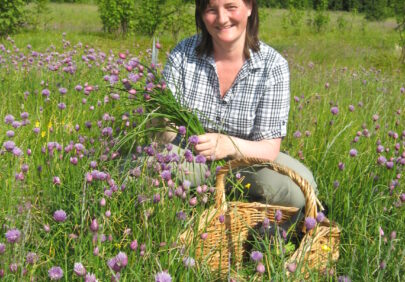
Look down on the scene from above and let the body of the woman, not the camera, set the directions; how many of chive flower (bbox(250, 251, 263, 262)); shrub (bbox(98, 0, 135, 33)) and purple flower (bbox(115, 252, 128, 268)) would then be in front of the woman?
2

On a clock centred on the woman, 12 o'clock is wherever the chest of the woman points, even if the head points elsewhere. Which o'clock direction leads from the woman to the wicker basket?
The wicker basket is roughly at 12 o'clock from the woman.

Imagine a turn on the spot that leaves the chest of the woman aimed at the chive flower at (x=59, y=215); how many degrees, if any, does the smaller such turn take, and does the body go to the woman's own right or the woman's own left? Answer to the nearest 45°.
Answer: approximately 45° to the woman's own right

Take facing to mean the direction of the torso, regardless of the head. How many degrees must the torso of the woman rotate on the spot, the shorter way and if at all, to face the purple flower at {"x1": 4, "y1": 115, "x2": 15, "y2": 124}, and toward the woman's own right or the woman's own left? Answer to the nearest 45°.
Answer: approximately 90° to the woman's own right

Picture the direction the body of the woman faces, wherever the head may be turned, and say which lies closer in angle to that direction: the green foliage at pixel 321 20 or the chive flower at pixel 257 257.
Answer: the chive flower

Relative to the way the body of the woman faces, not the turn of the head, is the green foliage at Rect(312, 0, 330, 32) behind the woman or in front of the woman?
behind

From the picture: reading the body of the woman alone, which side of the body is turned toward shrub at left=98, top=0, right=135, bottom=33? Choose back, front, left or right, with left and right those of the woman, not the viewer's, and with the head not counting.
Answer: back

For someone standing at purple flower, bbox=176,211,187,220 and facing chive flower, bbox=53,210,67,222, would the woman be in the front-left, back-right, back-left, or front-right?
back-right

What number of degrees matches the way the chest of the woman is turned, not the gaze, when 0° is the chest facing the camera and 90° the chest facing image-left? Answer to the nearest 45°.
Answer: approximately 0°
